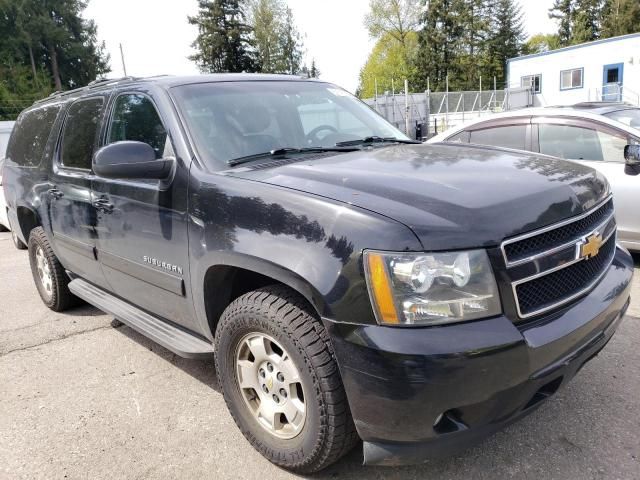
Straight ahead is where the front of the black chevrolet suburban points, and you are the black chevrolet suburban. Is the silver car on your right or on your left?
on your left

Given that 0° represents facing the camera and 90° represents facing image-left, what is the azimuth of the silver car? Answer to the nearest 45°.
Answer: approximately 315°

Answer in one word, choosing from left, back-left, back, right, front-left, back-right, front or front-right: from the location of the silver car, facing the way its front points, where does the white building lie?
back-left

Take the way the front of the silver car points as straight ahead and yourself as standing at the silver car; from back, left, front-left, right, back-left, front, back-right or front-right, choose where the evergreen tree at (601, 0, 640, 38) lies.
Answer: back-left

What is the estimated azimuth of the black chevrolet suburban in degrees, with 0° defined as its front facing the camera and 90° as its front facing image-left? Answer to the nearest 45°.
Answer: approximately 315°

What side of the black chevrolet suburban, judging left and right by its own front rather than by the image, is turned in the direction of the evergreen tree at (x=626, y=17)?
left

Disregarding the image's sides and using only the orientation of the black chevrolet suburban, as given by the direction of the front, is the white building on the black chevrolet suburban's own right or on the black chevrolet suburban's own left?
on the black chevrolet suburban's own left
